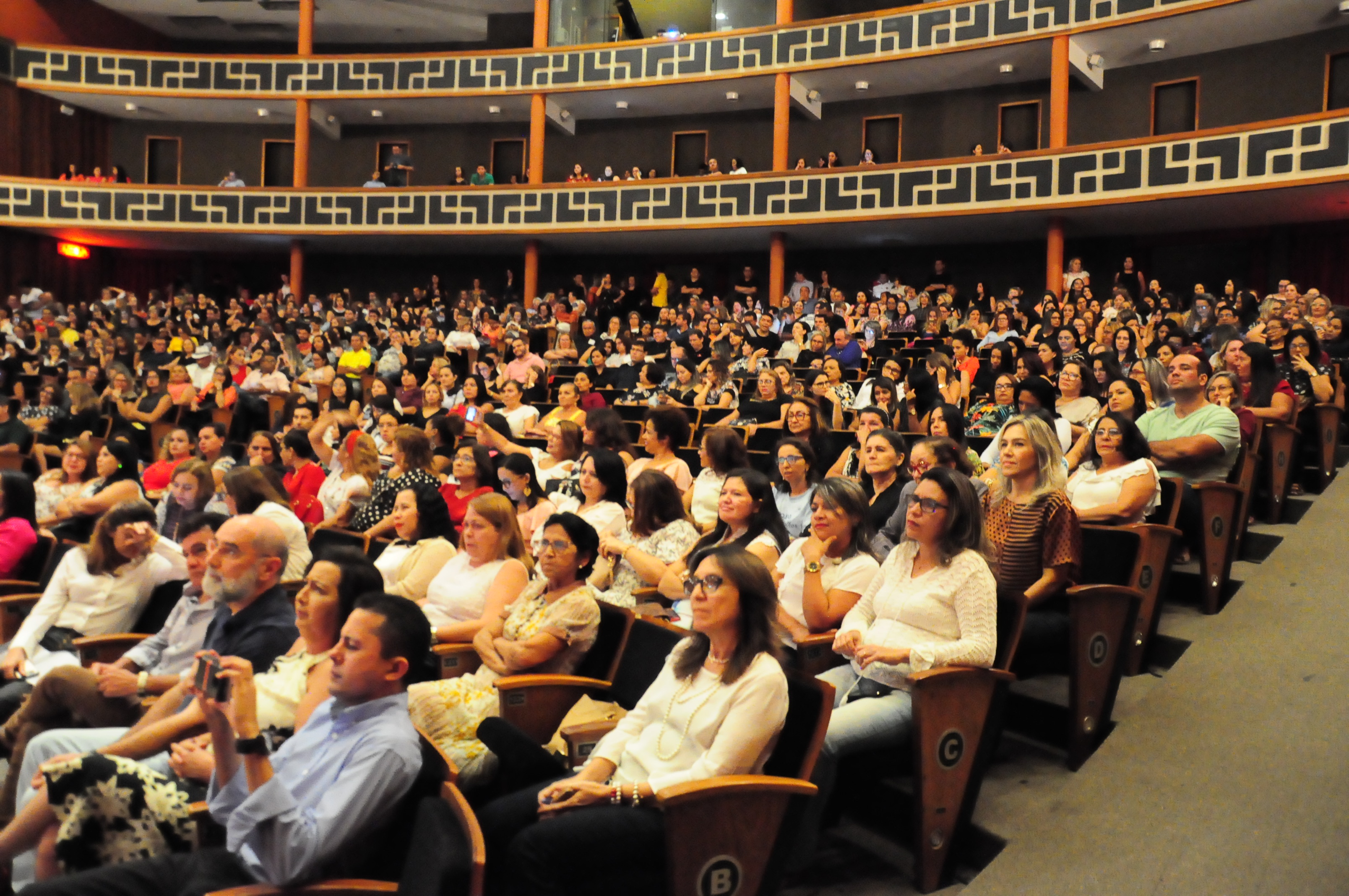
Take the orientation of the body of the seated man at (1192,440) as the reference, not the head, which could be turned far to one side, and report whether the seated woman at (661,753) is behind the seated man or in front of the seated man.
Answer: in front

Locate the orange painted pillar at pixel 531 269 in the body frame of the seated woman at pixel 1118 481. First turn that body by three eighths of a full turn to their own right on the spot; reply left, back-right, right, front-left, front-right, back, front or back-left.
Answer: front-left

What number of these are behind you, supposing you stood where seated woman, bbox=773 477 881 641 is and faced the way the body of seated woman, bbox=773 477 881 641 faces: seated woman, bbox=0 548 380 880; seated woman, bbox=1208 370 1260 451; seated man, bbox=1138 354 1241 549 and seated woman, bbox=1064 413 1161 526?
3

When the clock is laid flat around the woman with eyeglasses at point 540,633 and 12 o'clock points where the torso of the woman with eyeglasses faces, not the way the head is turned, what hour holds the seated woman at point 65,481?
The seated woman is roughly at 3 o'clock from the woman with eyeglasses.

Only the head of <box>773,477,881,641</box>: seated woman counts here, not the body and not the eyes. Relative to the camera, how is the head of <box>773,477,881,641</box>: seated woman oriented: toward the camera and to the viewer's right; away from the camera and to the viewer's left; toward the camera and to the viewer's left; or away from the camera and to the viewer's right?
toward the camera and to the viewer's left

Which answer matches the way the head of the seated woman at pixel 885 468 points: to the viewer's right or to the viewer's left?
to the viewer's left

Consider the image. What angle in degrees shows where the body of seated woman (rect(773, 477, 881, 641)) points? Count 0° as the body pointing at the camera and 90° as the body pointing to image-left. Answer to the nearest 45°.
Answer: approximately 45°

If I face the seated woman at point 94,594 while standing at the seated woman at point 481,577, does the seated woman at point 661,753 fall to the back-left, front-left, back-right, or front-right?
back-left

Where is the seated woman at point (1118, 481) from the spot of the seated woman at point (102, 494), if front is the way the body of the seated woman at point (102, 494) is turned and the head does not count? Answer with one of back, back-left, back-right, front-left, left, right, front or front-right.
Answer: left

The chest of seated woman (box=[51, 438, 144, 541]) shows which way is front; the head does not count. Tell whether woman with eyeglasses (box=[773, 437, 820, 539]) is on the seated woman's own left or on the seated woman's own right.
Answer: on the seated woman's own left

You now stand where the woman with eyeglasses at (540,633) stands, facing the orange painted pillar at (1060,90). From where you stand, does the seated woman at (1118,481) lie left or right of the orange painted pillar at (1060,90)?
right

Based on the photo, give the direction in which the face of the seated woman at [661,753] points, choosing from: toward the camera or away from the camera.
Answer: toward the camera

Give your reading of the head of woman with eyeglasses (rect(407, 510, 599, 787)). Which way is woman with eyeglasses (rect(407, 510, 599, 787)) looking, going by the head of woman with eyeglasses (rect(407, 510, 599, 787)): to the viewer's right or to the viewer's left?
to the viewer's left

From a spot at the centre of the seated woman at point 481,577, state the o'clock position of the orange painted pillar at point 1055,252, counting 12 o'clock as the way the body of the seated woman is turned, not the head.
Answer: The orange painted pillar is roughly at 6 o'clock from the seated woman.

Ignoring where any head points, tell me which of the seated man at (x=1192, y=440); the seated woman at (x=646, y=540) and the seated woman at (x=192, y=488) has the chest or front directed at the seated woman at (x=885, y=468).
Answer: the seated man

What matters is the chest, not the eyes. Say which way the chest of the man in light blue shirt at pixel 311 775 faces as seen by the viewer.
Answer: to the viewer's left

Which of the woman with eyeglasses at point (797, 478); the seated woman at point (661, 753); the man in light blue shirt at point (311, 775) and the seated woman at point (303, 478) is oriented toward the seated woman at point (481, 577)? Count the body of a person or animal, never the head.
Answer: the woman with eyeglasses

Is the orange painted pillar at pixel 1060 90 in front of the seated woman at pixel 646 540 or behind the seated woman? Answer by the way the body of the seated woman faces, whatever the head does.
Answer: behind

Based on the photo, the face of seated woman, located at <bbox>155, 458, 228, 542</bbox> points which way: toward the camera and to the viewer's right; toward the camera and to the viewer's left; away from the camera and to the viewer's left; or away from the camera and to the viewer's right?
toward the camera and to the viewer's left
